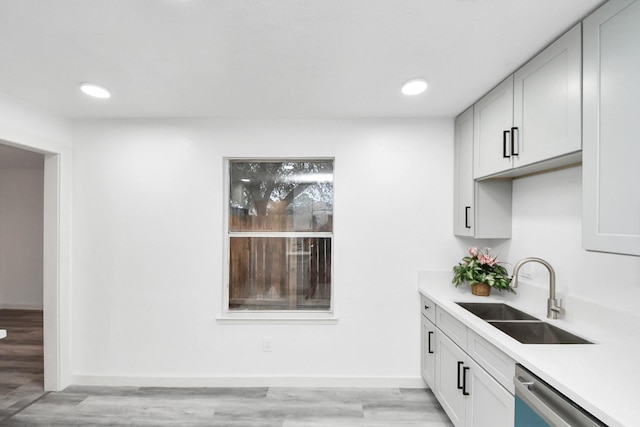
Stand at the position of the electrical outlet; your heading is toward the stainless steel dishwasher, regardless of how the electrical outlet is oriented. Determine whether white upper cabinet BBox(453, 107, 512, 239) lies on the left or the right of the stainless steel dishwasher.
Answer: left

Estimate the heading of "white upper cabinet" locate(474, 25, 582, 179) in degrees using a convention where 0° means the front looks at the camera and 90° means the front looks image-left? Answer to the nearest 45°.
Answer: approximately 45°

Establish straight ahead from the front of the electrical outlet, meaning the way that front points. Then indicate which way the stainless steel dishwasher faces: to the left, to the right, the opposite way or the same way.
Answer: to the right

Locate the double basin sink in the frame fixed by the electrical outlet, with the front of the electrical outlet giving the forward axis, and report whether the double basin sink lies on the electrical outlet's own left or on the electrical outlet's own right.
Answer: on the electrical outlet's own left
